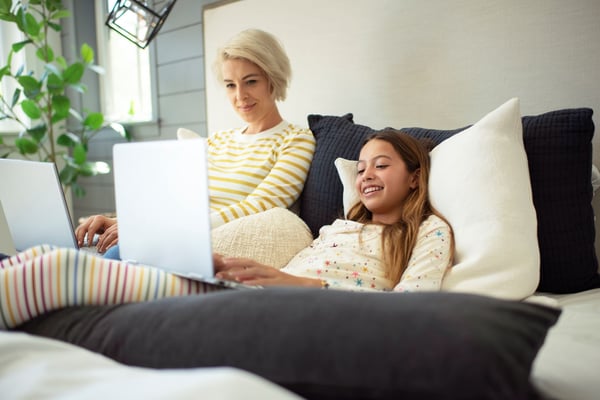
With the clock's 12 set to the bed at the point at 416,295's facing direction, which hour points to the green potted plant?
The green potted plant is roughly at 3 o'clock from the bed.

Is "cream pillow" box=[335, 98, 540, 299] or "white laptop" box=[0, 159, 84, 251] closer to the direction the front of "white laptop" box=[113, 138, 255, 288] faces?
the cream pillow

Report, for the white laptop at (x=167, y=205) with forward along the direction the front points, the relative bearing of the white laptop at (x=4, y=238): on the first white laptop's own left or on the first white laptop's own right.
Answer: on the first white laptop's own left

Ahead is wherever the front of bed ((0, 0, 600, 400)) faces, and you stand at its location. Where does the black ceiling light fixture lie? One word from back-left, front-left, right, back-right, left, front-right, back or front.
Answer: right

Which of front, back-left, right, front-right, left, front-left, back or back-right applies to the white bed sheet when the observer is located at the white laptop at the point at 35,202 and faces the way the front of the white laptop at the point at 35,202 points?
right

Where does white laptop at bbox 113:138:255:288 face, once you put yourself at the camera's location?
facing away from the viewer and to the right of the viewer

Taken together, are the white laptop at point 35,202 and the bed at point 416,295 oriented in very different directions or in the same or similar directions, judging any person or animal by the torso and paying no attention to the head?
very different directions

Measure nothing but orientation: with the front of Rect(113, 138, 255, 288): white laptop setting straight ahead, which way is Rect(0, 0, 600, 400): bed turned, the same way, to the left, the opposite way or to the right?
the opposite way

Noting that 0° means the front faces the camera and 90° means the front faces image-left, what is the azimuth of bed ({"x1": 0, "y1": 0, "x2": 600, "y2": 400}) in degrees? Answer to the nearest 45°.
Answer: approximately 45°

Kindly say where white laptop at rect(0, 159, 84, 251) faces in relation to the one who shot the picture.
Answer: facing away from the viewer and to the right of the viewer
